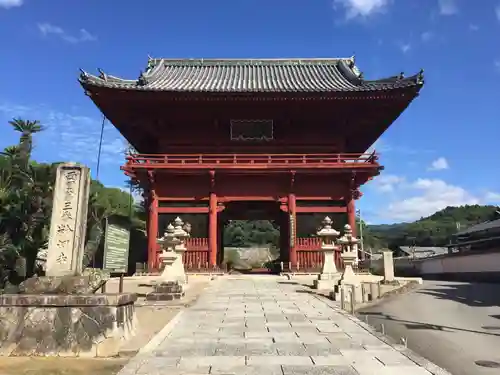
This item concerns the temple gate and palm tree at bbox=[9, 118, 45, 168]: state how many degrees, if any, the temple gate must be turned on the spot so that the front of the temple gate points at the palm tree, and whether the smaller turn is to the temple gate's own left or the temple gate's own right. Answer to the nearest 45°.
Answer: approximately 90° to the temple gate's own right

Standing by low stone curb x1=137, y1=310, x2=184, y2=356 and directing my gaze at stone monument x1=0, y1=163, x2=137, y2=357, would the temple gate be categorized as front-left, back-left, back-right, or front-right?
back-right

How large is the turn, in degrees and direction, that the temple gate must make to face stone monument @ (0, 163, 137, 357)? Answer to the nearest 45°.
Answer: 0° — it already faces it

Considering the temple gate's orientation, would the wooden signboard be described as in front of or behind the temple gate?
in front

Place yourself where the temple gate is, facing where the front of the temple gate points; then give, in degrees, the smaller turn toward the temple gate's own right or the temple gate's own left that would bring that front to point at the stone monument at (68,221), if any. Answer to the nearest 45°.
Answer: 0° — it already faces it

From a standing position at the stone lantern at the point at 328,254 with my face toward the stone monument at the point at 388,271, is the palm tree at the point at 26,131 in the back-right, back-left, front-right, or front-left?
back-left

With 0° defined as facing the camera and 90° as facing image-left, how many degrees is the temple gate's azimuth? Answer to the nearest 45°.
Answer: approximately 0°

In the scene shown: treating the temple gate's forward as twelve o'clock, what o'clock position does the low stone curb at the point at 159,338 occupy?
The low stone curb is roughly at 12 o'clock from the temple gate.

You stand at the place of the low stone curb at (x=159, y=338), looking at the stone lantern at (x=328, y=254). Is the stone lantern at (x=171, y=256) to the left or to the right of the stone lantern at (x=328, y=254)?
left

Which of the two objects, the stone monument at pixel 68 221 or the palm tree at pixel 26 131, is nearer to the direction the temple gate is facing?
the stone monument
